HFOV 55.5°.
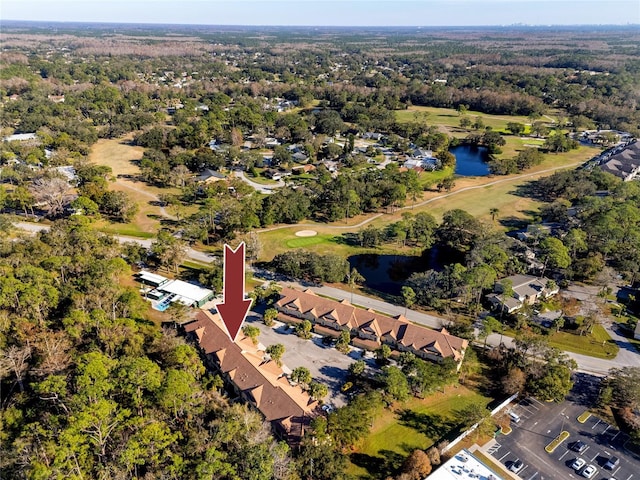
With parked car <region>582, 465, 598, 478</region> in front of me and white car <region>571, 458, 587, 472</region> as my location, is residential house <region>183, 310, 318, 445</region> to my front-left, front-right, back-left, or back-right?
back-right

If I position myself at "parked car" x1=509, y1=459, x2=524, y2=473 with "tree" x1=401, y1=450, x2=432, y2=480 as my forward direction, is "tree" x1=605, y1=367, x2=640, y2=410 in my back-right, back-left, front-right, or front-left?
back-right
